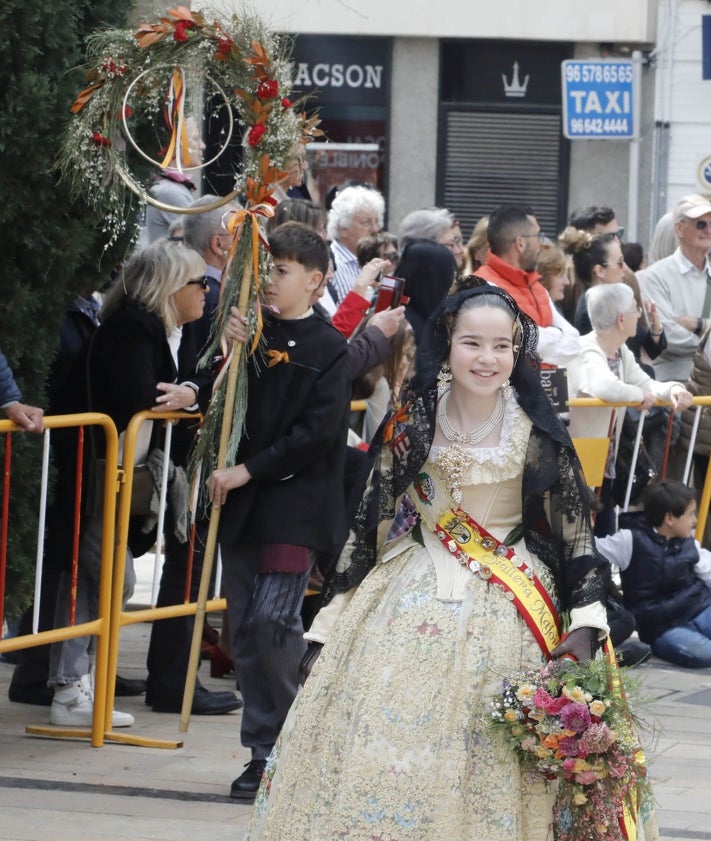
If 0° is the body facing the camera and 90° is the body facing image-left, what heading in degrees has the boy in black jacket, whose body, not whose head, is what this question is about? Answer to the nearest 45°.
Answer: approximately 45°

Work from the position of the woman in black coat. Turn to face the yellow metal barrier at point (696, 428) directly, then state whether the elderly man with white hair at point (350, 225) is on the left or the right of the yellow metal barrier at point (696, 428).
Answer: left

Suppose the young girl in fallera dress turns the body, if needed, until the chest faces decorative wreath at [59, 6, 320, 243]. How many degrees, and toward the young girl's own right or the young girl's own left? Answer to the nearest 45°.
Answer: approximately 135° to the young girl's own right

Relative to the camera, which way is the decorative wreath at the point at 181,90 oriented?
toward the camera

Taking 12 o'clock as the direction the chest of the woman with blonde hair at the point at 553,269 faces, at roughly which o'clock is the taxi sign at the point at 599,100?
The taxi sign is roughly at 9 o'clock from the woman with blonde hair.

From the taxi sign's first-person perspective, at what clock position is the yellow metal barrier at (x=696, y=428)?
The yellow metal barrier is roughly at 12 o'clock from the taxi sign.
